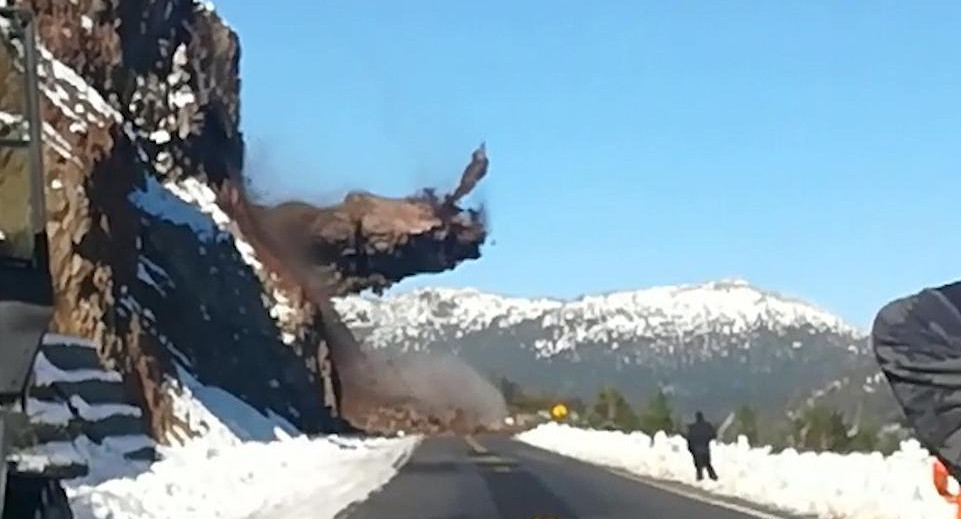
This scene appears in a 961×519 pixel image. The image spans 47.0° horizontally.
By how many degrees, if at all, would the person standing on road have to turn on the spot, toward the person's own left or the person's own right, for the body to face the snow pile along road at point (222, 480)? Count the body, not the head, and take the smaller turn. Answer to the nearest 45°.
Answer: approximately 135° to the person's own left

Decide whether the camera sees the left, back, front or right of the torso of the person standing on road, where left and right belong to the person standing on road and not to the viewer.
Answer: back

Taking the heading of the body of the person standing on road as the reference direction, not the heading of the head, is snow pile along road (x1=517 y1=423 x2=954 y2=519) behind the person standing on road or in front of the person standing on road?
behind
